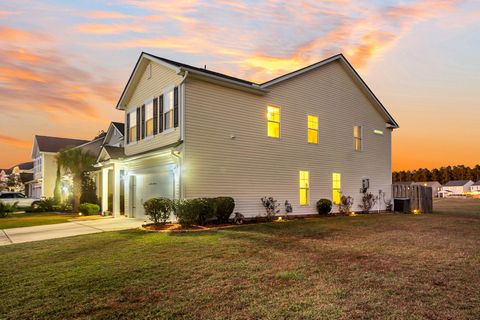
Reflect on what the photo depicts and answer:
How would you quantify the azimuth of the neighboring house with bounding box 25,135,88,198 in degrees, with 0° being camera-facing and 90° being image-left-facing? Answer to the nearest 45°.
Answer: approximately 45°

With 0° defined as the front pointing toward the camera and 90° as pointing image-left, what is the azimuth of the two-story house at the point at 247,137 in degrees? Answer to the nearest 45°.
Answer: approximately 45°

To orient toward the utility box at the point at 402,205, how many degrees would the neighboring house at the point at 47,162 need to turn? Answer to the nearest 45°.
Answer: approximately 90° to its left

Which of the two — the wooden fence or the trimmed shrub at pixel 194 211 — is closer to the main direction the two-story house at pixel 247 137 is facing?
the trimmed shrub
